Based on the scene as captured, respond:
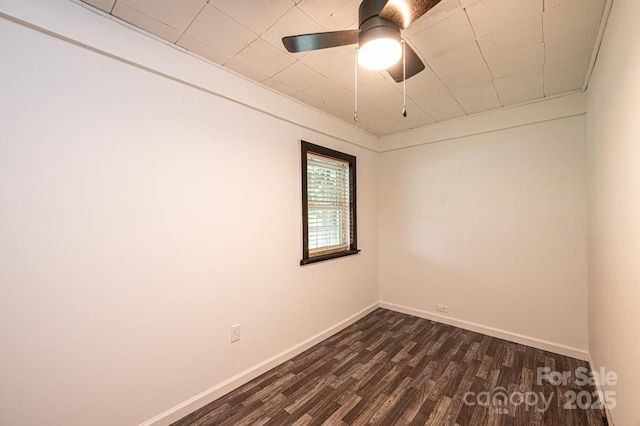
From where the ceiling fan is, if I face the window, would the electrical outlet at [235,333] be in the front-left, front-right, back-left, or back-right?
front-left

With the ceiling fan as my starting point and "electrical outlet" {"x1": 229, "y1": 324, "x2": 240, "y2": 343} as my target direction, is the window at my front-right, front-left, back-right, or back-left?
front-right

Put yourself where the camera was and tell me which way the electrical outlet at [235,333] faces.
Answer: facing the viewer and to the right of the viewer

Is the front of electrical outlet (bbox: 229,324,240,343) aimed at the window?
no
